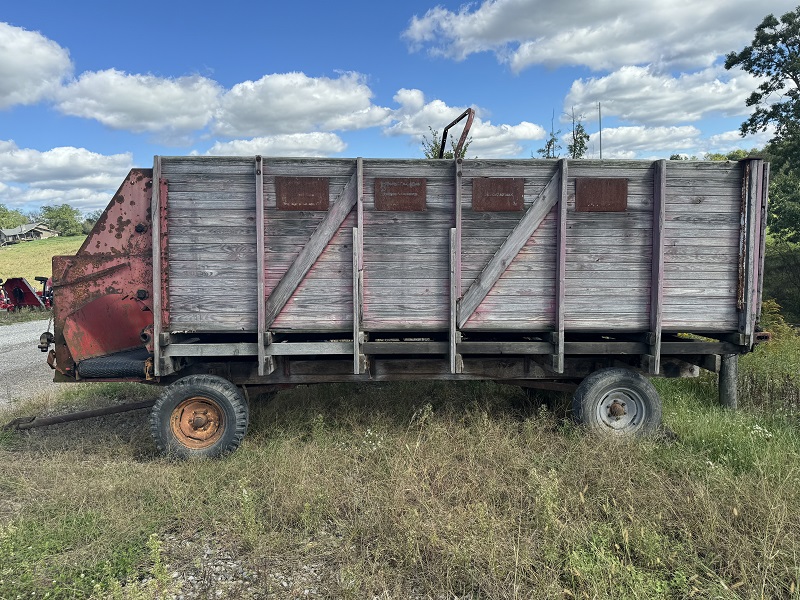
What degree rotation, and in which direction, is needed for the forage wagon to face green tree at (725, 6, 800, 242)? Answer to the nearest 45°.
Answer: approximately 135° to its right

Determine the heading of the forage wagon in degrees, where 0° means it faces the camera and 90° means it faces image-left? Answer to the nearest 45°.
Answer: approximately 90°
